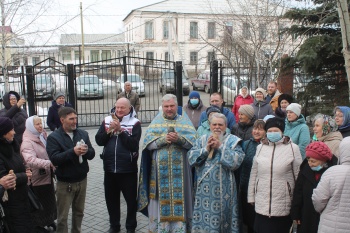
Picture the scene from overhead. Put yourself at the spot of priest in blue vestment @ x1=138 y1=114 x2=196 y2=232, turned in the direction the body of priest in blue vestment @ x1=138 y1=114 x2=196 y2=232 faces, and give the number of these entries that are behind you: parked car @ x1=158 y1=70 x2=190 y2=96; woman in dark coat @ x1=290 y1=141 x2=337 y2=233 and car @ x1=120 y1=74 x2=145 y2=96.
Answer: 2

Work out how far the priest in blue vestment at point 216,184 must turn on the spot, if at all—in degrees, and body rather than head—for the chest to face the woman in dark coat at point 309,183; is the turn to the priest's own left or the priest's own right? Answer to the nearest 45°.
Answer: approximately 45° to the priest's own left

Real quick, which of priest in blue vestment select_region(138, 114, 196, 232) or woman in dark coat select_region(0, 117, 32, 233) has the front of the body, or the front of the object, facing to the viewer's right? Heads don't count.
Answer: the woman in dark coat

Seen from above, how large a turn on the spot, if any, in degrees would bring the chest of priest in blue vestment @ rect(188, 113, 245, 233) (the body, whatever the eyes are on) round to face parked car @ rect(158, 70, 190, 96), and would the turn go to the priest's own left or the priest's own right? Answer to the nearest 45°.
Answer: approximately 180°

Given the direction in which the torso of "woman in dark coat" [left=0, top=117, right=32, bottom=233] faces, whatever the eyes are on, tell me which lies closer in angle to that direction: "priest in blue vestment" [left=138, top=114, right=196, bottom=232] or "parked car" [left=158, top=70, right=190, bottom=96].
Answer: the priest in blue vestment

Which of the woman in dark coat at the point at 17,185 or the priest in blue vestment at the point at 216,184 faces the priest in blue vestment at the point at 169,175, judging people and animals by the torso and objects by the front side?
the woman in dark coat

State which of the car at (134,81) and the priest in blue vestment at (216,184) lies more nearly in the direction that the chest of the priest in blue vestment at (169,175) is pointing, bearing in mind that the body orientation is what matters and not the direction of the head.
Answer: the priest in blue vestment

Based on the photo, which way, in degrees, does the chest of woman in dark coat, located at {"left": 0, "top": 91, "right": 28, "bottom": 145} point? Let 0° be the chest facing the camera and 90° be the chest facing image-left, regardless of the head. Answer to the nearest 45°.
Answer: approximately 315°

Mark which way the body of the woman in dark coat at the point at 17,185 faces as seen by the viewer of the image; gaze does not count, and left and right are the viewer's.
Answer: facing to the right of the viewer

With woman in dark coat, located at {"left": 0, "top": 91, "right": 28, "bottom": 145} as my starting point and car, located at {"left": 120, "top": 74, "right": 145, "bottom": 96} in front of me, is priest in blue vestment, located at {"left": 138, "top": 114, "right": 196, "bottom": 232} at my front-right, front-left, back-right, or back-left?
back-right
